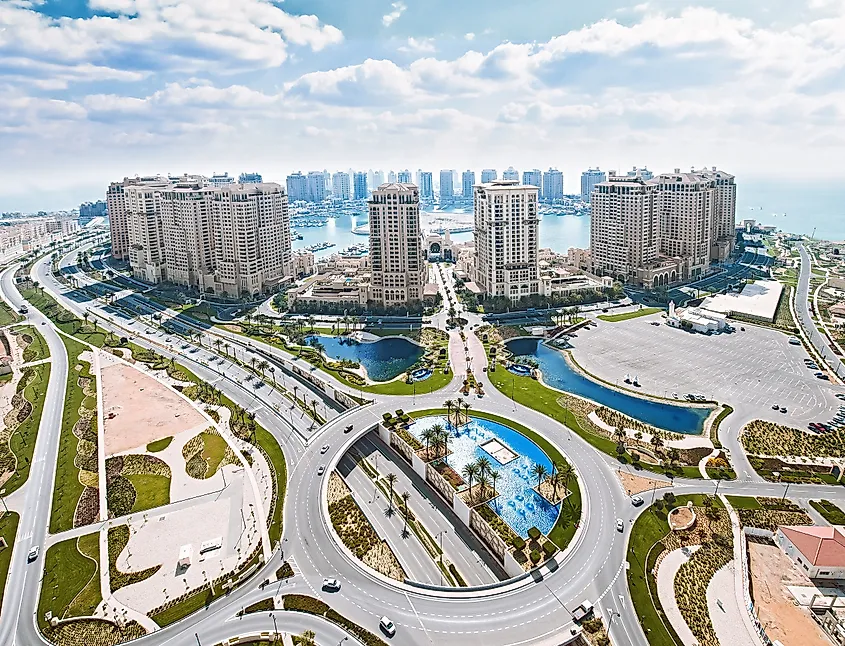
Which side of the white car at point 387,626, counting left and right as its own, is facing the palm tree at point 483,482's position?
left

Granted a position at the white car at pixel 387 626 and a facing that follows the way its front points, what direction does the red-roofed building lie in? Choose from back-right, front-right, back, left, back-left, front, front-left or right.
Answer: front-left

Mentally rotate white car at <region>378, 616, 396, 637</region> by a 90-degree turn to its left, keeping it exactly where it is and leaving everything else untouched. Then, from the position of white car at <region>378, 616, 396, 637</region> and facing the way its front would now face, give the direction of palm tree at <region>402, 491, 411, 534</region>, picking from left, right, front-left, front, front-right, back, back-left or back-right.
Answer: front-left

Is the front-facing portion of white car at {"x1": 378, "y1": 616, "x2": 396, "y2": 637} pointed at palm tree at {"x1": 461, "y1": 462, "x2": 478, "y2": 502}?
no

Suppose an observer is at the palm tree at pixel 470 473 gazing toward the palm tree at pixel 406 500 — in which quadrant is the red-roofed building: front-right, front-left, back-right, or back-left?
back-left

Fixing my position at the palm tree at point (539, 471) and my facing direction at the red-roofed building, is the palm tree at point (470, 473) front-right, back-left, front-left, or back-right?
back-right

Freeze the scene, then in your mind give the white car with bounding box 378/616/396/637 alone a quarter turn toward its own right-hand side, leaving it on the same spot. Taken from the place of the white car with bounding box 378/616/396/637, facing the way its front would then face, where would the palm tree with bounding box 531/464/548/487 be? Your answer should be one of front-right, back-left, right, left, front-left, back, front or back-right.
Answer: back

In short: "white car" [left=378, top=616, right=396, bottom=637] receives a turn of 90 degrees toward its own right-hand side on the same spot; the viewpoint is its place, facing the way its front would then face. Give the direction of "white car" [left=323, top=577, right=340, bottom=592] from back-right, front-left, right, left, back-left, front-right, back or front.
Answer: right
